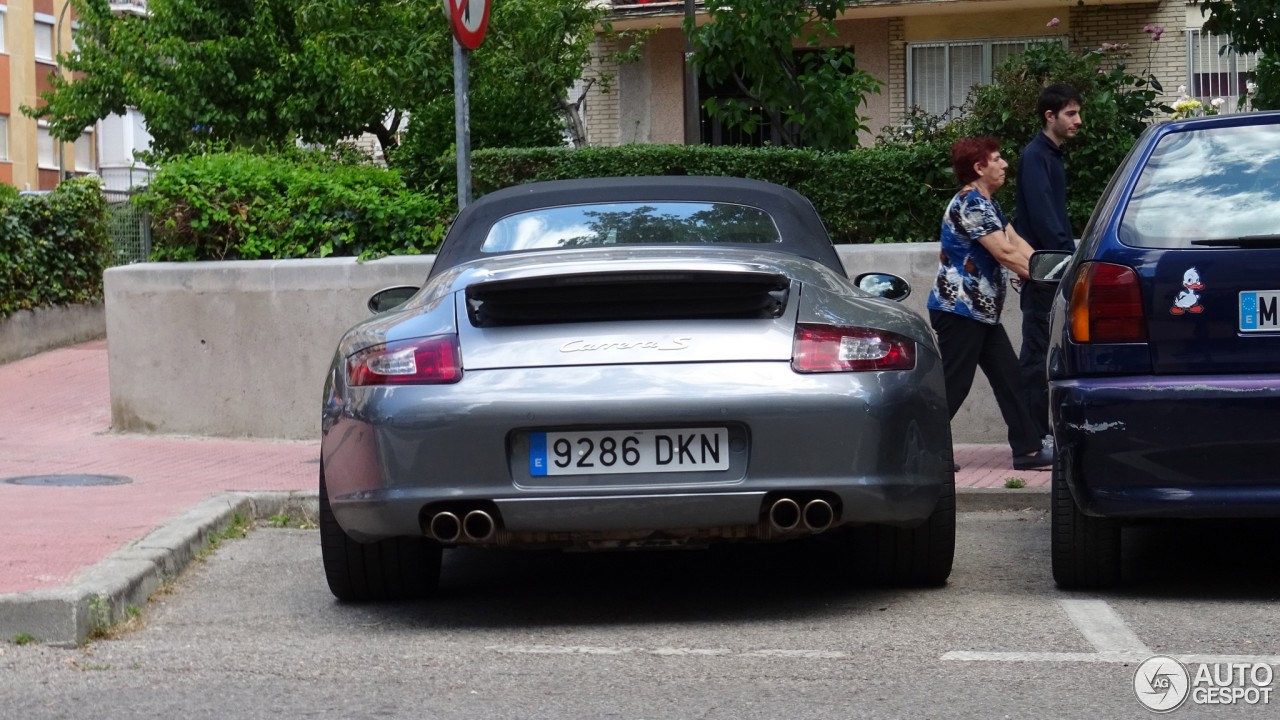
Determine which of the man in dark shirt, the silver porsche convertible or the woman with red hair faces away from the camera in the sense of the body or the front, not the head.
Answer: the silver porsche convertible

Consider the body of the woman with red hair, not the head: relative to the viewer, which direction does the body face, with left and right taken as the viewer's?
facing to the right of the viewer

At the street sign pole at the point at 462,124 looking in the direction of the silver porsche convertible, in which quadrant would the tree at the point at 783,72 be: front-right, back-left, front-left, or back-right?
back-left

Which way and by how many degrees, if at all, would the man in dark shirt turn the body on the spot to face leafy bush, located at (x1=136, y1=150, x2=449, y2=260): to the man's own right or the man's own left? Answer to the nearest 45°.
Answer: approximately 180°

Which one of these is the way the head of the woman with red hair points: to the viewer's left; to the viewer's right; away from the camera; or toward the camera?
to the viewer's right

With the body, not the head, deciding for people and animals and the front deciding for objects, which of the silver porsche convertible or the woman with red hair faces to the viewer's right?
the woman with red hair

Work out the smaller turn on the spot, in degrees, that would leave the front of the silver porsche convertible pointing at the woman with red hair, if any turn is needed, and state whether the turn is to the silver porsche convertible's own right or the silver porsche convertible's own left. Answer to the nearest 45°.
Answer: approximately 45° to the silver porsche convertible's own right

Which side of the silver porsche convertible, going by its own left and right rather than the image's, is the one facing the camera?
back

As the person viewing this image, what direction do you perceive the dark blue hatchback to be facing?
facing away from the viewer

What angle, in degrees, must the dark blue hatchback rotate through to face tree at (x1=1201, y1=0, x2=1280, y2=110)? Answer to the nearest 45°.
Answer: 0° — it already faces it

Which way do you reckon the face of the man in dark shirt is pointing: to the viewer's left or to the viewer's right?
to the viewer's right

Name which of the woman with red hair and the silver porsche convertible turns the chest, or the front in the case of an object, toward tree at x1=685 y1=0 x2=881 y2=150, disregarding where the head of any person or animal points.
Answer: the silver porsche convertible

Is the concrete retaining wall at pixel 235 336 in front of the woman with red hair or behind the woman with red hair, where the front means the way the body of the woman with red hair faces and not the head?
behind

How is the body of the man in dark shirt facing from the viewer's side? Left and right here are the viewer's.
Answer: facing to the right of the viewer

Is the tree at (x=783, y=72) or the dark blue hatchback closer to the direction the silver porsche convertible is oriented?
the tree

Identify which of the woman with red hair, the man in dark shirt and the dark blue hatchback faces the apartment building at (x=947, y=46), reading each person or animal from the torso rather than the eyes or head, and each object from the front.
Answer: the dark blue hatchback

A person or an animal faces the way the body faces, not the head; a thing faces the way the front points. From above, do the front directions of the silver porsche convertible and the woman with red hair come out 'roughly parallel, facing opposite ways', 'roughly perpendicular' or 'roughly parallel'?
roughly perpendicular

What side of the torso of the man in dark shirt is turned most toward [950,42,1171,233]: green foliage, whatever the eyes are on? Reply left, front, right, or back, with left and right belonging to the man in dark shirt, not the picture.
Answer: left
